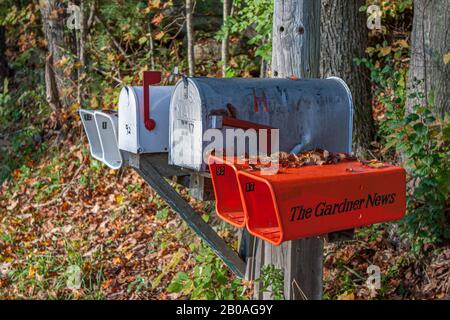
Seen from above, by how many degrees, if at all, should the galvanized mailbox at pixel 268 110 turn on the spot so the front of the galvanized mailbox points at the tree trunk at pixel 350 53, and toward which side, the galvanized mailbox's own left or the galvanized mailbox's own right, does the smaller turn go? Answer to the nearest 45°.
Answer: approximately 135° to the galvanized mailbox's own right

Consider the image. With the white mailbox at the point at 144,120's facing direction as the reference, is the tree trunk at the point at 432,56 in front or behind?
behind

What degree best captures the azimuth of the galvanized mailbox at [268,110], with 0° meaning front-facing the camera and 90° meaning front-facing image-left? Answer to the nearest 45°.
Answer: approximately 45°

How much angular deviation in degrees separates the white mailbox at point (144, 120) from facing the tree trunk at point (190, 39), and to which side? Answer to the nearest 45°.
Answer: approximately 135° to its right
